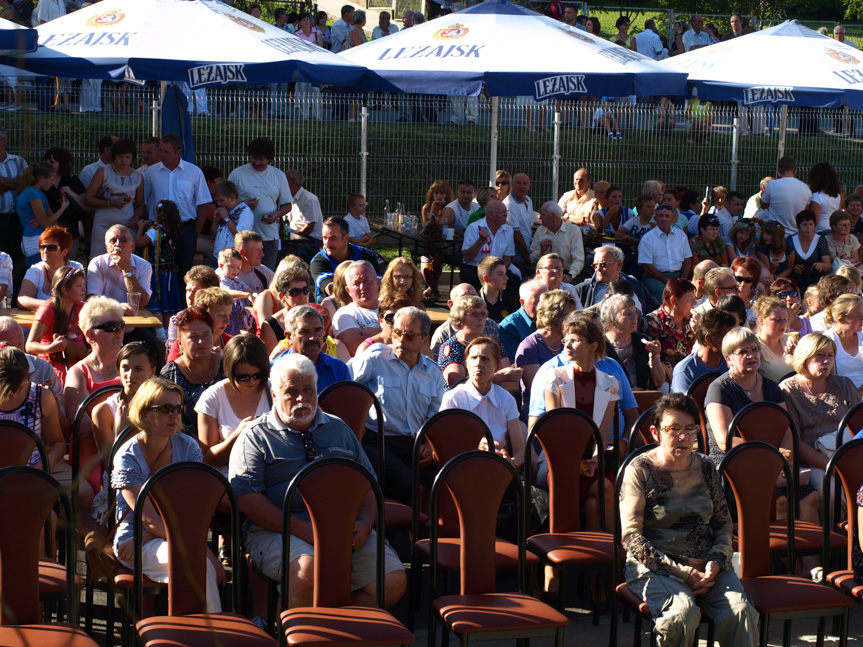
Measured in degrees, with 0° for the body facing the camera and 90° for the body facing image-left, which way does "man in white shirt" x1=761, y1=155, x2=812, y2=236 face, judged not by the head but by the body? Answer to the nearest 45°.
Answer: approximately 180°

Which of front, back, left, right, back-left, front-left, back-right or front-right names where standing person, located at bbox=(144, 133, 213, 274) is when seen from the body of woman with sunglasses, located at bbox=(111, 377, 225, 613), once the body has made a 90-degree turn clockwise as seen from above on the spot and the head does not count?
back-right

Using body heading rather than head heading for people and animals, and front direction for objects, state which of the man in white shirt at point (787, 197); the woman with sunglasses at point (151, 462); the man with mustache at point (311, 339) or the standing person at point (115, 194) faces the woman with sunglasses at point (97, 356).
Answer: the standing person

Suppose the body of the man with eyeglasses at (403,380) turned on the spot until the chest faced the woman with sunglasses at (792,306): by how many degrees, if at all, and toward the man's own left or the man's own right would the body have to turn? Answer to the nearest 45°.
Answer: approximately 135° to the man's own left

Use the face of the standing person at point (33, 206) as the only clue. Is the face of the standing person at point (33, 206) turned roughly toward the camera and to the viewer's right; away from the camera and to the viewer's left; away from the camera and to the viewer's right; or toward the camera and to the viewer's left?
toward the camera and to the viewer's right

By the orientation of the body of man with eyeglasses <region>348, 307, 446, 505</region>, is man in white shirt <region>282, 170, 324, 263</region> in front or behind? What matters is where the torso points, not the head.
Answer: behind

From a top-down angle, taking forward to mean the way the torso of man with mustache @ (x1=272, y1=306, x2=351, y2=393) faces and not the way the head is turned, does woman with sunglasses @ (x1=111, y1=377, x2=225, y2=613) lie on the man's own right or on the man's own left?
on the man's own right

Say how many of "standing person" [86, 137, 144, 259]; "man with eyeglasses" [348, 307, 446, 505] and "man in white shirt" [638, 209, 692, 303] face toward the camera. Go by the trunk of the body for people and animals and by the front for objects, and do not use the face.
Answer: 3

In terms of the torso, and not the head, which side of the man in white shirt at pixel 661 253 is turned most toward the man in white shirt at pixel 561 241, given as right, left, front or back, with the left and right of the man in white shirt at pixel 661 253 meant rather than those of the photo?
right

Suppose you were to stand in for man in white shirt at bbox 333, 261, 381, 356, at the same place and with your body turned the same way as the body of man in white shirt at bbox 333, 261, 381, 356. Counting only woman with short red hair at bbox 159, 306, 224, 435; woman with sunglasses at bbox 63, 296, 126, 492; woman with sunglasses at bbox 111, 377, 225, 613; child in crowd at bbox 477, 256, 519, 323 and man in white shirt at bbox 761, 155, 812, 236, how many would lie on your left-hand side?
2

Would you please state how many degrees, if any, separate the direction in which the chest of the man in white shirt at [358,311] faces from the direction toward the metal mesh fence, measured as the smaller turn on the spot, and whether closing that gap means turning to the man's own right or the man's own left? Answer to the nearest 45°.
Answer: approximately 135° to the man's own left
